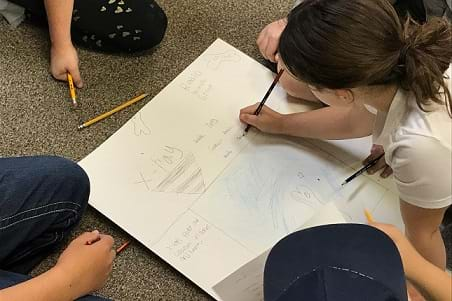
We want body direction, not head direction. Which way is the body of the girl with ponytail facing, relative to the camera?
to the viewer's left

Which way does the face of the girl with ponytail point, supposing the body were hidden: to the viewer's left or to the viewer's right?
to the viewer's left
